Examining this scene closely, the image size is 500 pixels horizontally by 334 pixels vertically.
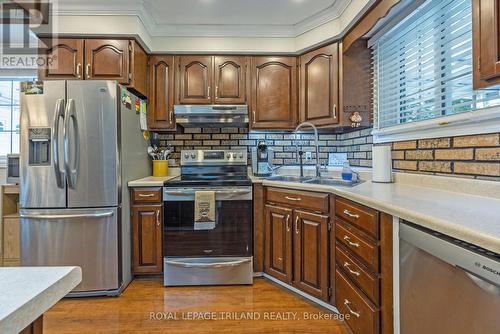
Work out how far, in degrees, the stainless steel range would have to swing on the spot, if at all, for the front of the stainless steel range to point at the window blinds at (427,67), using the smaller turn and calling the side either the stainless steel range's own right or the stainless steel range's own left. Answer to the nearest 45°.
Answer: approximately 45° to the stainless steel range's own left

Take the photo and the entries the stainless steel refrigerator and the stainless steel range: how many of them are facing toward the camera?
2

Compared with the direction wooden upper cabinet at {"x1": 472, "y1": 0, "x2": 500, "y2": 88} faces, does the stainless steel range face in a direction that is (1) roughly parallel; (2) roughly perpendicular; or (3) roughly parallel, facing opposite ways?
roughly perpendicular

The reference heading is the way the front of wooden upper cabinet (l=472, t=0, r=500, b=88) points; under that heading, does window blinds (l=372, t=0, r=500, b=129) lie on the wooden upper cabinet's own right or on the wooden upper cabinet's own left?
on the wooden upper cabinet's own right

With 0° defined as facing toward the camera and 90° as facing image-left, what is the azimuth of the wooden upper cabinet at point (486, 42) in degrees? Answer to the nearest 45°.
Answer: approximately 45°

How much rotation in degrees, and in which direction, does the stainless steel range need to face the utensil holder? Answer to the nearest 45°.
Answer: approximately 135° to its right

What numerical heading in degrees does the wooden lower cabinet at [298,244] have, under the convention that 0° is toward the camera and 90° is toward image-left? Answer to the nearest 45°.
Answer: approximately 45°

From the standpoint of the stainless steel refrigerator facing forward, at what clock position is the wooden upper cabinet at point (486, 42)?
The wooden upper cabinet is roughly at 11 o'clock from the stainless steel refrigerator.
